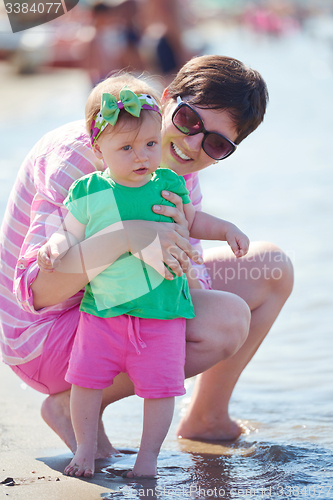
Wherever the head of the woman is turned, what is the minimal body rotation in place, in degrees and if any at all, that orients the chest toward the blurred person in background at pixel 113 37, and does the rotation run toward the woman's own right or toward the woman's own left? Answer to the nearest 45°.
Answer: approximately 135° to the woman's own left

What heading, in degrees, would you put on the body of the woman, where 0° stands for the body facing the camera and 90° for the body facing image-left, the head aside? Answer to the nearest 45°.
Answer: approximately 315°
